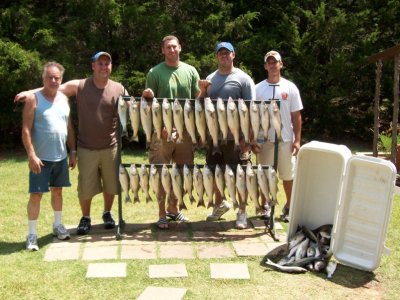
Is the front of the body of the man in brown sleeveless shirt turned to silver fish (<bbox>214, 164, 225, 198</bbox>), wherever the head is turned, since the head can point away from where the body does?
no

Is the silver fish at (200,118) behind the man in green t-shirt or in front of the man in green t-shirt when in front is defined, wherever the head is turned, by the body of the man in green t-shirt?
in front

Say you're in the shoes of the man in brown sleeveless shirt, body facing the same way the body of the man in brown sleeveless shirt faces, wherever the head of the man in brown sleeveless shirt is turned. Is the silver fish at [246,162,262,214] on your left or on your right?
on your left

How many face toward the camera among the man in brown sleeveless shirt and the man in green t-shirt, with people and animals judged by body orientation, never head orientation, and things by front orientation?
2

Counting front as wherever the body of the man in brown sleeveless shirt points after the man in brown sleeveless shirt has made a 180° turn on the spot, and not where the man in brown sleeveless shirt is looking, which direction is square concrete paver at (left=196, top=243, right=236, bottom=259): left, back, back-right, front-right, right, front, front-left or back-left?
back-right

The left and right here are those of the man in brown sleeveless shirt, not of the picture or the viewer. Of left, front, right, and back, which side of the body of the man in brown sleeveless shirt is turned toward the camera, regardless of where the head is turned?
front

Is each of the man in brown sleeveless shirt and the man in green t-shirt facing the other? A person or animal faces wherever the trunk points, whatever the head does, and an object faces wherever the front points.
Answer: no

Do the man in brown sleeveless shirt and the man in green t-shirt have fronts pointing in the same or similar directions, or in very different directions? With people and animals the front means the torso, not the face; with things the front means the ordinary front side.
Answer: same or similar directions

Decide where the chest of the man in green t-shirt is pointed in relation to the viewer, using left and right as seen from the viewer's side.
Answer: facing the viewer

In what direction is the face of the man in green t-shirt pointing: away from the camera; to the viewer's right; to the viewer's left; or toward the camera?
toward the camera

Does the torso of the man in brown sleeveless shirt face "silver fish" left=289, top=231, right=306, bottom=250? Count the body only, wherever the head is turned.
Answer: no

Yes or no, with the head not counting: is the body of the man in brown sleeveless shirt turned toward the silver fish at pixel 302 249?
no

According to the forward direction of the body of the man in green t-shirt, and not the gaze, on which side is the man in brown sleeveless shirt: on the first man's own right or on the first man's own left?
on the first man's own right

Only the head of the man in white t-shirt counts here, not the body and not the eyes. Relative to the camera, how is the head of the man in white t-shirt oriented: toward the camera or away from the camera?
toward the camera

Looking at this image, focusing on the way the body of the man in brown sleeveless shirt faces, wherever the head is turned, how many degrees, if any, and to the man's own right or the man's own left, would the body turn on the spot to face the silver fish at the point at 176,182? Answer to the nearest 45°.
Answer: approximately 90° to the man's own left

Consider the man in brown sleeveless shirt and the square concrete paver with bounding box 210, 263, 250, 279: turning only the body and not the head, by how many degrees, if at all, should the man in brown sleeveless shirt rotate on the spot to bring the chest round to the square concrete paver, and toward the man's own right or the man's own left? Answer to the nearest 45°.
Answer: approximately 45° to the man's own left

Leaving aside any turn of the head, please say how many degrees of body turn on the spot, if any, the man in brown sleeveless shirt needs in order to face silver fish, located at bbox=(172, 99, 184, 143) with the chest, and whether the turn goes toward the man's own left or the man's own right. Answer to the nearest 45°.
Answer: approximately 45° to the man's own left

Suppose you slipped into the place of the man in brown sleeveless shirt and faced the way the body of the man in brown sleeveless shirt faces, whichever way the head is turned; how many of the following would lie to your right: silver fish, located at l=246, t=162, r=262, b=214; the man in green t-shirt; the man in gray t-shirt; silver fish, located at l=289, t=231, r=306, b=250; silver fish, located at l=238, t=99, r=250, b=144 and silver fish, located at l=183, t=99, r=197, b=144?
0

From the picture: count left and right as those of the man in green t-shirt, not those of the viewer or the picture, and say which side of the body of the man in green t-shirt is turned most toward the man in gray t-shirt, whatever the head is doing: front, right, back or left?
left
